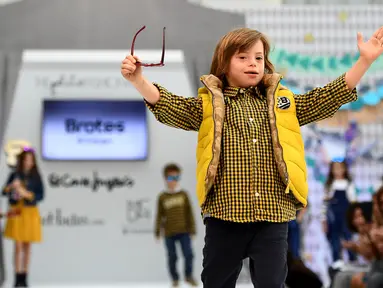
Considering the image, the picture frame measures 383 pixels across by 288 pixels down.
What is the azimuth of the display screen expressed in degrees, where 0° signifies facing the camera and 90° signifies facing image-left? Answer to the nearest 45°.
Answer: approximately 0°

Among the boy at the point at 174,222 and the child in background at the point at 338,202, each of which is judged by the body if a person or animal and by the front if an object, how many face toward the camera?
2

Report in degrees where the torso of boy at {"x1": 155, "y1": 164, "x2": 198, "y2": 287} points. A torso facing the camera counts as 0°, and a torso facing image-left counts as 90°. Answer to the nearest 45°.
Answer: approximately 0°

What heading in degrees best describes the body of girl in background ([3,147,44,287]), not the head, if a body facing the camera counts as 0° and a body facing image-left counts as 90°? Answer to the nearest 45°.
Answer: approximately 45°

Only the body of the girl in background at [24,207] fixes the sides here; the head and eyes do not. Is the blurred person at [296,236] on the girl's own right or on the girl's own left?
on the girl's own left

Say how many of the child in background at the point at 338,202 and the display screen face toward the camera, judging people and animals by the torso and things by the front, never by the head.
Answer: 2

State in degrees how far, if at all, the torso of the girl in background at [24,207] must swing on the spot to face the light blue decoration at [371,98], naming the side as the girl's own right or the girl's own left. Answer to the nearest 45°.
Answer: approximately 135° to the girl's own left
